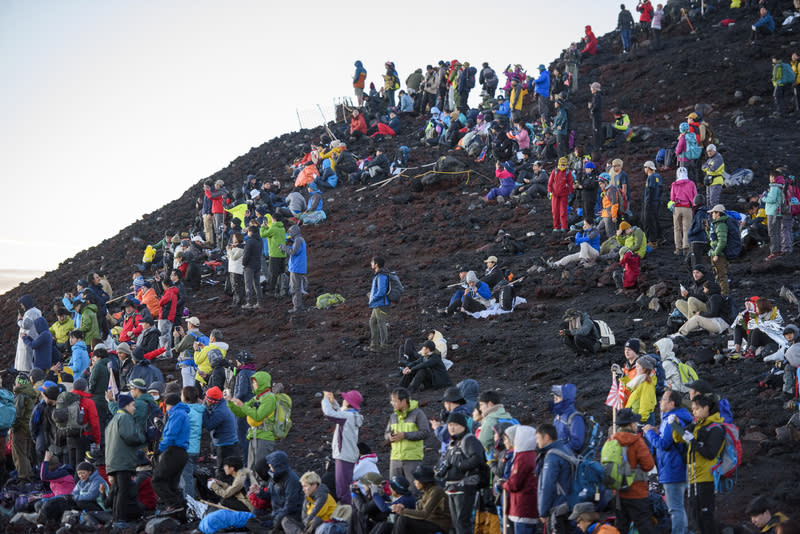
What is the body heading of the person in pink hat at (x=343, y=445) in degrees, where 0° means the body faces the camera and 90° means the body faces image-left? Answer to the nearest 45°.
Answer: approximately 90°

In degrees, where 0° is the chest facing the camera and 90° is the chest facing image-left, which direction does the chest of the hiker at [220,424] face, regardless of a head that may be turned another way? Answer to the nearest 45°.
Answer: approximately 90°

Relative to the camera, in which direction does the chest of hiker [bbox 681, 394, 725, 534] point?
to the viewer's left

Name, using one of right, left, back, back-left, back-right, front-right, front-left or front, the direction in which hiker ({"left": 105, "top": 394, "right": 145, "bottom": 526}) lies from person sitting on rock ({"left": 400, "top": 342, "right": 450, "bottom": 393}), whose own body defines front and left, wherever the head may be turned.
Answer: front

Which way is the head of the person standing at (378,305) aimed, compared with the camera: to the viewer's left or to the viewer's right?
to the viewer's left

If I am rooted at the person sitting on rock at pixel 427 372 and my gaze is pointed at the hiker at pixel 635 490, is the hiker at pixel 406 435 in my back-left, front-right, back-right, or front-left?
front-right

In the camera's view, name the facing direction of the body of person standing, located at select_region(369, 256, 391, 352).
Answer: to the viewer's left
